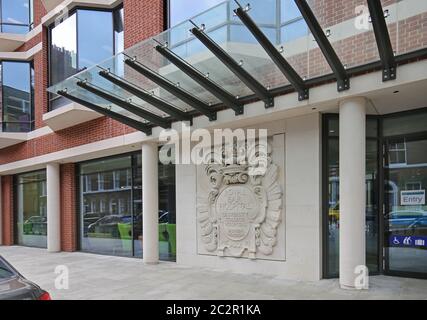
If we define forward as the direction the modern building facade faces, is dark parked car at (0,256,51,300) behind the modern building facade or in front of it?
in front

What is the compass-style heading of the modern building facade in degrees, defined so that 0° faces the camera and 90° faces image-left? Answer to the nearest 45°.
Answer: approximately 45°

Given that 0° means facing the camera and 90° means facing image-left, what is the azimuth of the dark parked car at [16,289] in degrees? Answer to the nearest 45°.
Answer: approximately 135°

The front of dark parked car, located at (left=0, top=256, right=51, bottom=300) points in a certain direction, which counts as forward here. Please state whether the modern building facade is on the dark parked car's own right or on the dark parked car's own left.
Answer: on the dark parked car's own right
